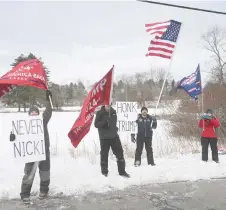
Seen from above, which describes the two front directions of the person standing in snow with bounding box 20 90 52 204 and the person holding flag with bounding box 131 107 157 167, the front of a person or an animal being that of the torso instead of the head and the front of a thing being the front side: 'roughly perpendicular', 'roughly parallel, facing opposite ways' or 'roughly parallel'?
roughly parallel

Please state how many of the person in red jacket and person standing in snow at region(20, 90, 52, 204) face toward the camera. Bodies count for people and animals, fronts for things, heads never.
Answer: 2

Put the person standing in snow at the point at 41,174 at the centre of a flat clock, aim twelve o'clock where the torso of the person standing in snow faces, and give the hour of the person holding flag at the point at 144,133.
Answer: The person holding flag is roughly at 8 o'clock from the person standing in snow.

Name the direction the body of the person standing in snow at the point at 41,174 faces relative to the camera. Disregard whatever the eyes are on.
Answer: toward the camera

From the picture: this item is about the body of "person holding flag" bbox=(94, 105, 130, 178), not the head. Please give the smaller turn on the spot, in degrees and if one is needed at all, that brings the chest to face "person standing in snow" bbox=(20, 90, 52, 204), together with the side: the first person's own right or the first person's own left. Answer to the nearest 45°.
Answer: approximately 45° to the first person's own right

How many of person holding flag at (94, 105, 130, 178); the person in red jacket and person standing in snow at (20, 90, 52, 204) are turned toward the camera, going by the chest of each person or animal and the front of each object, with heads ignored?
3

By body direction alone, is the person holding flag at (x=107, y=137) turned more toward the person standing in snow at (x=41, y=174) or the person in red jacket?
the person standing in snow

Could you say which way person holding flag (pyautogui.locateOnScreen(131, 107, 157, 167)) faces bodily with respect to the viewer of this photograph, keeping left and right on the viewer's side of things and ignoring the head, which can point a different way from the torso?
facing the viewer

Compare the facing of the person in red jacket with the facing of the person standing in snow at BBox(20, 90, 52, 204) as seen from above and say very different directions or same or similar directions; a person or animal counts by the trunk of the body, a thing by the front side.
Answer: same or similar directions

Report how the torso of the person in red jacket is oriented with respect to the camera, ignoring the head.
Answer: toward the camera

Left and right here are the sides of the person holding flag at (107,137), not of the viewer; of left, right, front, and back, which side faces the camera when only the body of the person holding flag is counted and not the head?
front

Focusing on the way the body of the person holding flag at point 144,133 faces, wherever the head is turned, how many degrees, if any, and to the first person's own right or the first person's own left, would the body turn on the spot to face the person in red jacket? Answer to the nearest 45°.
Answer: approximately 90° to the first person's own left

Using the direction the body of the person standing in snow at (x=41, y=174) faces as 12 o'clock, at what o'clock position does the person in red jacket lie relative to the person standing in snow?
The person in red jacket is roughly at 8 o'clock from the person standing in snow.

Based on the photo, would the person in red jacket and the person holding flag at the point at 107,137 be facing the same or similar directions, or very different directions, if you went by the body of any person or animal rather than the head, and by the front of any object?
same or similar directions

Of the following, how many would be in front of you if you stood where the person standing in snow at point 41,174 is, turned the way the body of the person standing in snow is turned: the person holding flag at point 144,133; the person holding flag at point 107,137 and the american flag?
0

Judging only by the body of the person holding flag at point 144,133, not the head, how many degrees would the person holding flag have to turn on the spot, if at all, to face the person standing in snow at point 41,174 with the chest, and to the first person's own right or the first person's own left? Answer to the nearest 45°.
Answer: approximately 45° to the first person's own right
